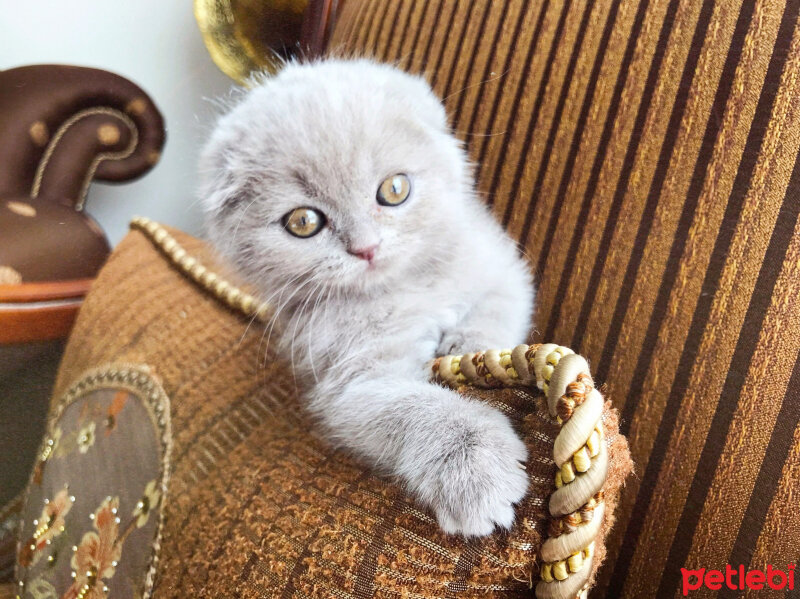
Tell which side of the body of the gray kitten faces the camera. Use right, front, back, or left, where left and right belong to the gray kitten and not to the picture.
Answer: front

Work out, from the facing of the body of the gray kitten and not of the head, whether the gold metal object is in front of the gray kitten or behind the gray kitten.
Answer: behind
